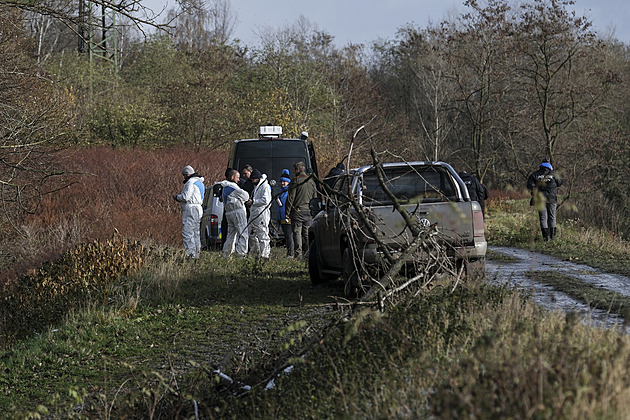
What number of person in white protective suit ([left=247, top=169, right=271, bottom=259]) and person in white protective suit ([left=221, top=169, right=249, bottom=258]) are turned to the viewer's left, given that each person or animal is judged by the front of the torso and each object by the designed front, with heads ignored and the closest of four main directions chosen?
1

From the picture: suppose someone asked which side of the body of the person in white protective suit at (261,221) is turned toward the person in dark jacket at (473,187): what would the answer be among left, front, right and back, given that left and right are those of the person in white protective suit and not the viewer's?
back

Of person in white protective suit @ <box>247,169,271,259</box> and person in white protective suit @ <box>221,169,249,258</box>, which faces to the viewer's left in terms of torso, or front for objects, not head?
person in white protective suit @ <box>247,169,271,259</box>

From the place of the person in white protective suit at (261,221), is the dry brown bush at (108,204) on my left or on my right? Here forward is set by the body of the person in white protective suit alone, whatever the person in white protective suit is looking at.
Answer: on my right

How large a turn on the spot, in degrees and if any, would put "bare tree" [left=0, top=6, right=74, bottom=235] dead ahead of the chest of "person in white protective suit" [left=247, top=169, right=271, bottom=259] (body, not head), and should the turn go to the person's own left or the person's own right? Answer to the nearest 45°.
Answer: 0° — they already face it

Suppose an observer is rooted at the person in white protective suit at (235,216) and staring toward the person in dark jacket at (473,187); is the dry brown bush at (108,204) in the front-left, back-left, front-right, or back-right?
back-left

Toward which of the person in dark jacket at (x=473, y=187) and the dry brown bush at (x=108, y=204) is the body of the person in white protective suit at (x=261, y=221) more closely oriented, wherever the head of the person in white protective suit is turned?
the dry brown bush

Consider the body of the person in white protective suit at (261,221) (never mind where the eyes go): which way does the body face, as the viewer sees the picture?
to the viewer's left
